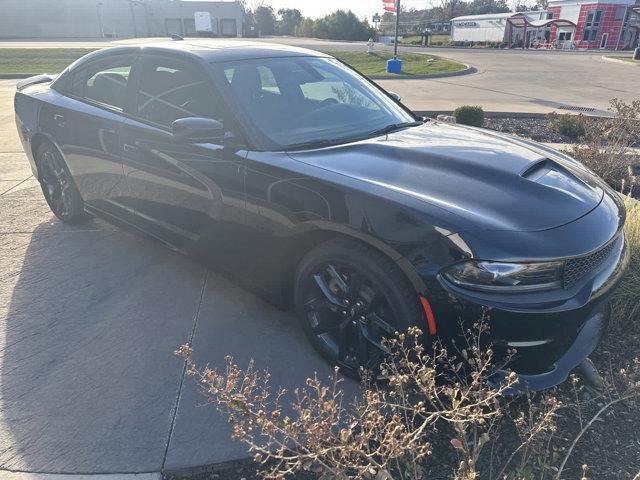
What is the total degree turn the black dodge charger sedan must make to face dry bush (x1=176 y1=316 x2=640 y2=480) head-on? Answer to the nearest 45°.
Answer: approximately 45° to its right

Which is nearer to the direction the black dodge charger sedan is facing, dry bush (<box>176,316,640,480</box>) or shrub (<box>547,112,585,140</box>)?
the dry bush

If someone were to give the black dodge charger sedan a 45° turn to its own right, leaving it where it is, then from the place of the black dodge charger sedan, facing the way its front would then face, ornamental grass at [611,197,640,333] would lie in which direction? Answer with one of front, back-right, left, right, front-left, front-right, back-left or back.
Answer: left

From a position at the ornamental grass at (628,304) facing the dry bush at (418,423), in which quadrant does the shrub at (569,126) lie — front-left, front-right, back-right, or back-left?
back-right

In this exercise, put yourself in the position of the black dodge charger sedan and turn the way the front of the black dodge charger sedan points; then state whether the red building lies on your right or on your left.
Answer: on your left

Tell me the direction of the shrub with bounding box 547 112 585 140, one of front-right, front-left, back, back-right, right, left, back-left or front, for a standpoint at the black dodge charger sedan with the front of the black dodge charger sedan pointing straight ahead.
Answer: left

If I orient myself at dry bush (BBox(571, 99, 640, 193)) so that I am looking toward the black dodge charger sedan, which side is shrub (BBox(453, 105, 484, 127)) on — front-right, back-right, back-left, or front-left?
back-right

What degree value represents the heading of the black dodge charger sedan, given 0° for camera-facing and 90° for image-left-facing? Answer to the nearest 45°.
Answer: approximately 315°

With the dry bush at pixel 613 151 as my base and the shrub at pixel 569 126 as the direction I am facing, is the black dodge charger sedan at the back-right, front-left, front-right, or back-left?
back-left

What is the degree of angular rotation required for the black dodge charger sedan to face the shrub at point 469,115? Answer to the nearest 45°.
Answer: approximately 135° to its left
